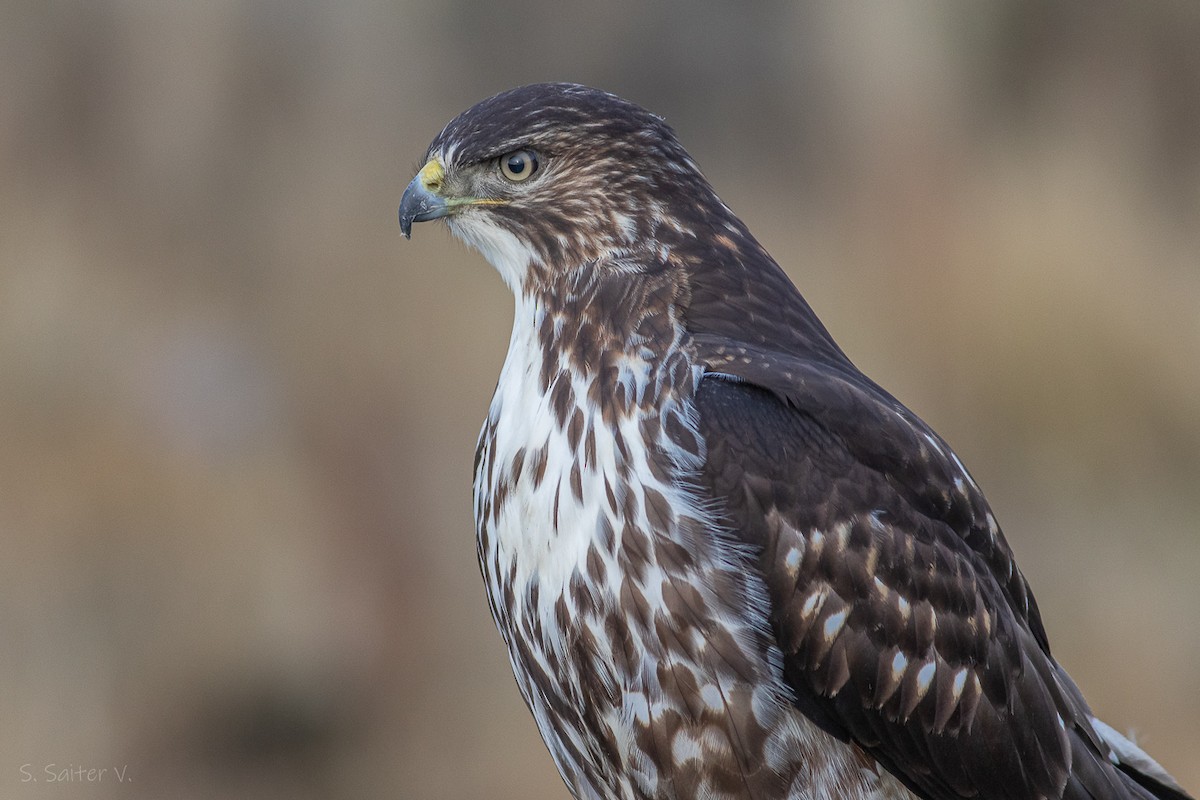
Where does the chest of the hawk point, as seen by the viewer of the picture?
to the viewer's left
